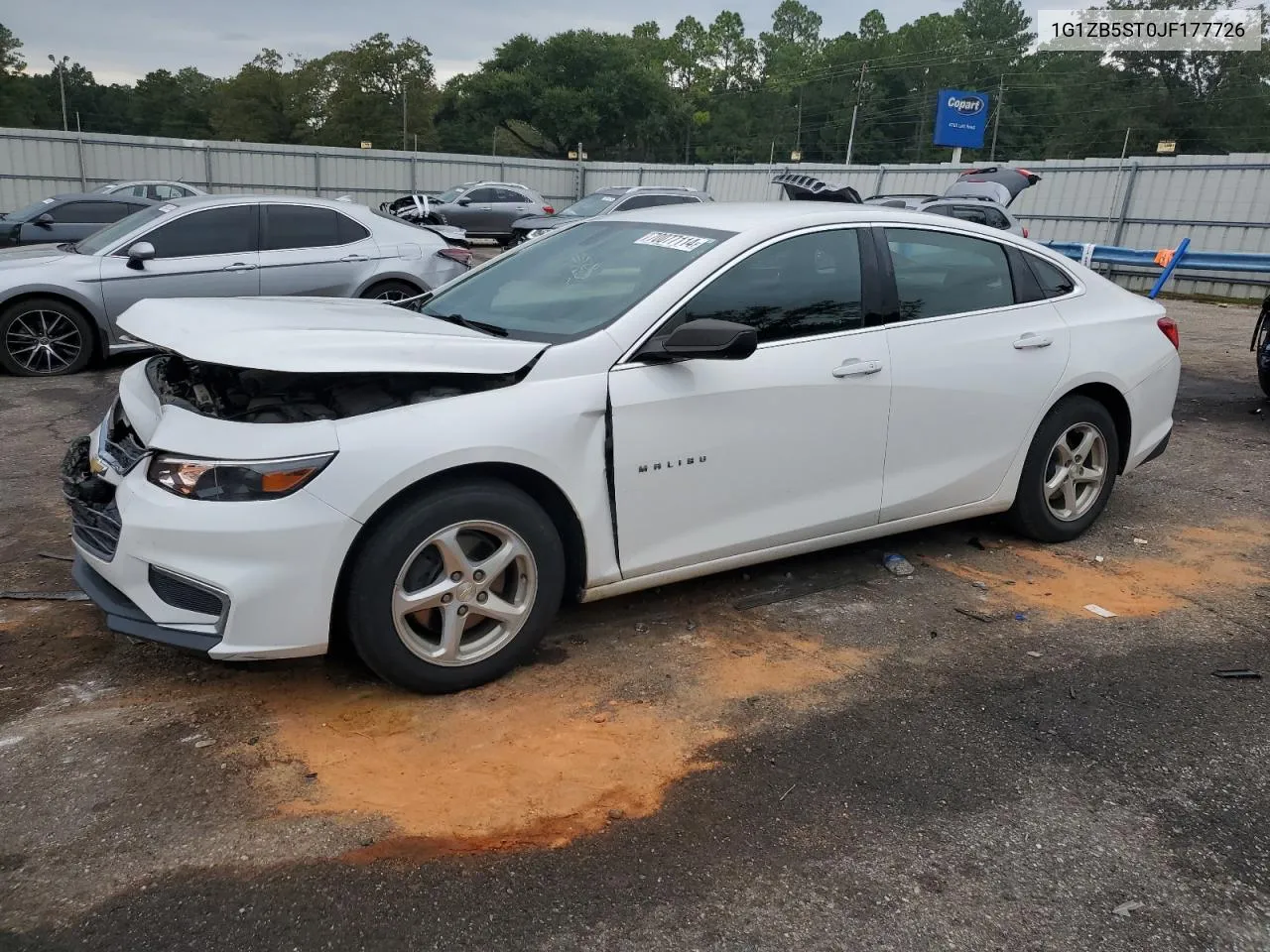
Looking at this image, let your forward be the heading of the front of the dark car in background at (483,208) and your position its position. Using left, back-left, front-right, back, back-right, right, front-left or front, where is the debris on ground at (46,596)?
left

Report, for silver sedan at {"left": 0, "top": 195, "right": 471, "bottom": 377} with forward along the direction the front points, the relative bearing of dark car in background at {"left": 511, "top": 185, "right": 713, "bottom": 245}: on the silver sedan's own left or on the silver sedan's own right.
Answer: on the silver sedan's own right

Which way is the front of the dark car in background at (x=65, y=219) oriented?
to the viewer's left

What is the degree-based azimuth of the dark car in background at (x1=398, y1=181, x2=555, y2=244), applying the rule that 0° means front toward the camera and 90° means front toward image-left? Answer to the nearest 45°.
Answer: approximately 90°

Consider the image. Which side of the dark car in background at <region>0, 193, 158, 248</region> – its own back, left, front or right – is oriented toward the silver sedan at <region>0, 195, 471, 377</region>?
left

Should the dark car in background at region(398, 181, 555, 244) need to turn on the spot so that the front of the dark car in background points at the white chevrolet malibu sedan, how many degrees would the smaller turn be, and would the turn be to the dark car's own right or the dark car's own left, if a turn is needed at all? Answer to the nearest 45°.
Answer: approximately 90° to the dark car's own left

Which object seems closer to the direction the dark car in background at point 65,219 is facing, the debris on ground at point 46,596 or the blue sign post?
the debris on ground

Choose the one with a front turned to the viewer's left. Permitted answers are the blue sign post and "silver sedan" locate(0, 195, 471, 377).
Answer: the silver sedan

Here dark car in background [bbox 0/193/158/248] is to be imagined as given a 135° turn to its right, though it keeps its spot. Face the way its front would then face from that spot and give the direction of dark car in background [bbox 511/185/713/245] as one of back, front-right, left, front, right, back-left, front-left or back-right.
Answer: front-right

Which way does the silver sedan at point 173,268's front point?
to the viewer's left

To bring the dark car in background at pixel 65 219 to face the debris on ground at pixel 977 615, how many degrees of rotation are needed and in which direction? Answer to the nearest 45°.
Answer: approximately 90° to its left

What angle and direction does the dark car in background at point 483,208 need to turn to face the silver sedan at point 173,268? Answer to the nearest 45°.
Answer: approximately 90° to its left

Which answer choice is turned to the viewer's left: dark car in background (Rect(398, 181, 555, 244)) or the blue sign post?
the dark car in background
